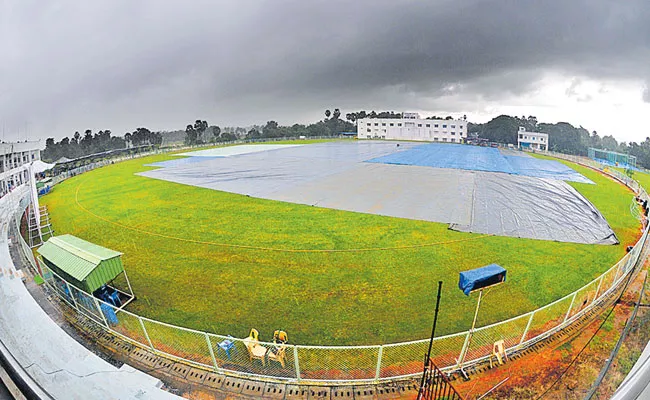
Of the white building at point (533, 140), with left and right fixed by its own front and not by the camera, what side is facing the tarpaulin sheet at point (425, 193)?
front

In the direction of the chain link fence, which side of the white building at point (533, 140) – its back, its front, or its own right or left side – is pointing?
front

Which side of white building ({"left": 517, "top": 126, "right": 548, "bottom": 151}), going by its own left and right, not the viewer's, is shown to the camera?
front

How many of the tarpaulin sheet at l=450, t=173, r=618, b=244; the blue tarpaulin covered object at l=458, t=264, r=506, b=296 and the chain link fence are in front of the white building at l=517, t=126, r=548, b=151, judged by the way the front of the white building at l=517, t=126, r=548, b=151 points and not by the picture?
3

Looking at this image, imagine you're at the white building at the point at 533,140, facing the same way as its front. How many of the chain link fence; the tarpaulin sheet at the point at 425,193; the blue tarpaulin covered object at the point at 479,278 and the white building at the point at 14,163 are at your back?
0

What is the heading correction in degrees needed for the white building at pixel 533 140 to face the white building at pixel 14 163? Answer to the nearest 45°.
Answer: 0° — it already faces it

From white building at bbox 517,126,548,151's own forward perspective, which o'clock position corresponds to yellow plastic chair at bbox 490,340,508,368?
The yellow plastic chair is roughly at 12 o'clock from the white building.

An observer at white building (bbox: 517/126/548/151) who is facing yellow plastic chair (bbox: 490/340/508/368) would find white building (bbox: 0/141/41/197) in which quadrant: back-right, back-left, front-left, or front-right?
front-right

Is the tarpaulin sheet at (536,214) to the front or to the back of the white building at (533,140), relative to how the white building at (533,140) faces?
to the front

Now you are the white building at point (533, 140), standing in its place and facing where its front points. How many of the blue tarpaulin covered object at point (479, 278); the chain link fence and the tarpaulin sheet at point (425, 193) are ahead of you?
3

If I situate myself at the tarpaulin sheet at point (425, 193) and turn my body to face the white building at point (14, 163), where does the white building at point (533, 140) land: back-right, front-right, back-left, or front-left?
back-right
